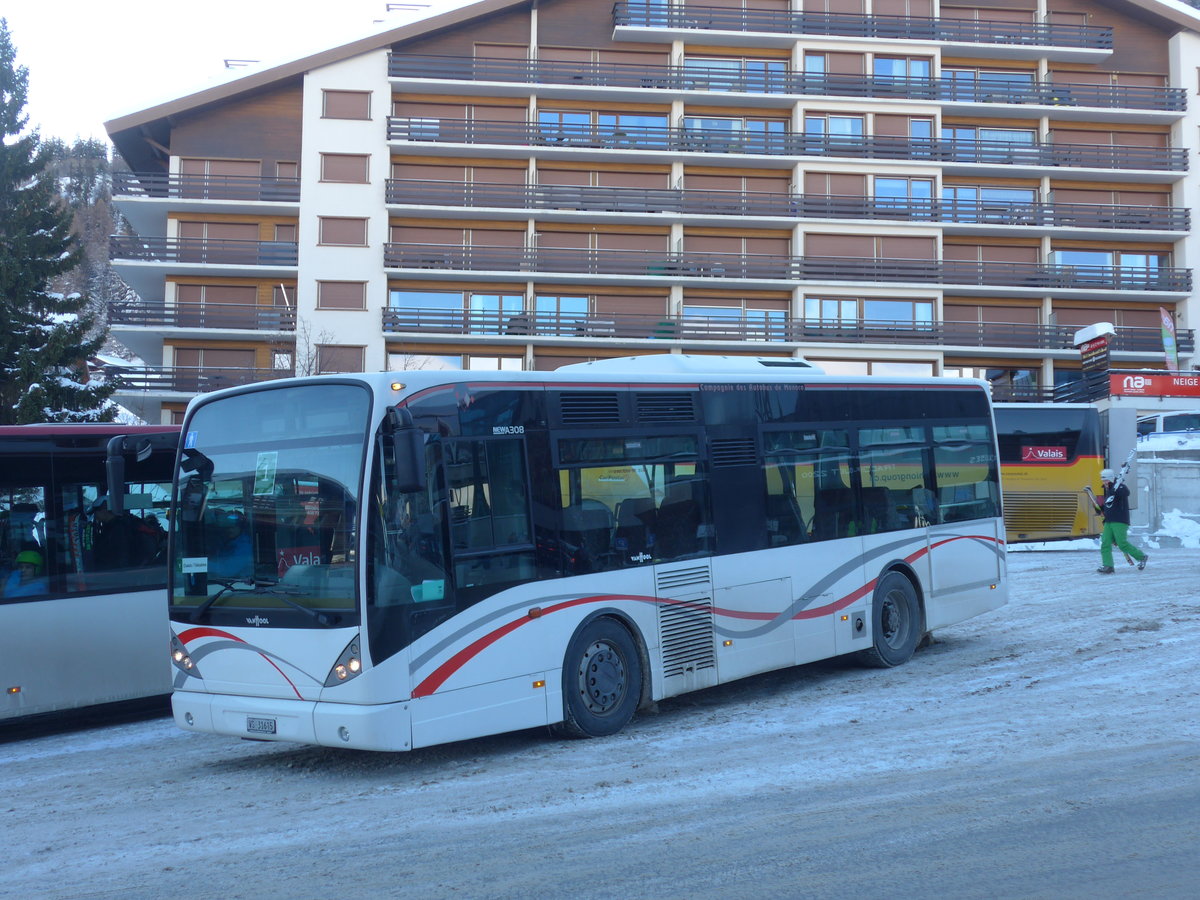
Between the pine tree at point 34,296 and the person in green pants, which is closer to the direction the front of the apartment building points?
the person in green pants

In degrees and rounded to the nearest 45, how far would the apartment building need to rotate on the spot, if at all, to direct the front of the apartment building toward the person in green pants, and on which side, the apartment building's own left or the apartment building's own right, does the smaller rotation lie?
0° — it already faces them

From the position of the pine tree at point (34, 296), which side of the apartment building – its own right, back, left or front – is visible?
right

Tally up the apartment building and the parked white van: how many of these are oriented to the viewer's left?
1

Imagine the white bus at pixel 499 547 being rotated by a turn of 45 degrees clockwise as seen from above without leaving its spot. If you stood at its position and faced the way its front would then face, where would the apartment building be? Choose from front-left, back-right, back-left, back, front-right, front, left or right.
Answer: right

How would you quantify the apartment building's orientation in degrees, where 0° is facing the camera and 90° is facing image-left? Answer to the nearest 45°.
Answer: approximately 0°

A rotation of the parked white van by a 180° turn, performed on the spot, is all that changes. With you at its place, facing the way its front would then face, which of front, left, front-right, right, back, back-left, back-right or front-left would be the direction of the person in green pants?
right

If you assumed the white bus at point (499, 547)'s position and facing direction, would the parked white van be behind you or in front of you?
behind

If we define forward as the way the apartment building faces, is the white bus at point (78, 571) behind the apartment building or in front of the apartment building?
in front

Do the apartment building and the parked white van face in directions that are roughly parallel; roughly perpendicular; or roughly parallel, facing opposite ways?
roughly perpendicular

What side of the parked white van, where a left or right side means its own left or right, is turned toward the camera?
left

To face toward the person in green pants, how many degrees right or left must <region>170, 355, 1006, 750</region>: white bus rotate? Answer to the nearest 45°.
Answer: approximately 180°

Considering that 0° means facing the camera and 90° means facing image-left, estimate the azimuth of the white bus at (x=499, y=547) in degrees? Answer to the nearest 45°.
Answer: approximately 45°

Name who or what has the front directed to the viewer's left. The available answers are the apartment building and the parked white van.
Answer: the parked white van
